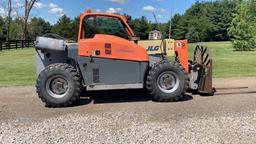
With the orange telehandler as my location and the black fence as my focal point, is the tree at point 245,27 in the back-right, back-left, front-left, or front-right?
front-right

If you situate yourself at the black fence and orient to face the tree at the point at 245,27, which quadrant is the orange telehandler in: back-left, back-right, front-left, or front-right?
front-right

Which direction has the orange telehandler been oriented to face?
to the viewer's right

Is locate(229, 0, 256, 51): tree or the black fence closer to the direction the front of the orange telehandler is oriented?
the tree

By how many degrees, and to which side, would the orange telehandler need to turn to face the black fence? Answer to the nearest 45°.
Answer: approximately 90° to its left

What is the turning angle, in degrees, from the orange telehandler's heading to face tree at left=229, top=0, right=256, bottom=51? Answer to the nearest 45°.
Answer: approximately 90° to its left
